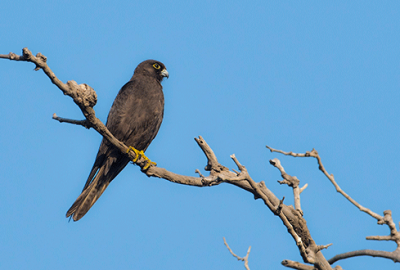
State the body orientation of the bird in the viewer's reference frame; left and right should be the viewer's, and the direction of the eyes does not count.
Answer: facing the viewer and to the right of the viewer
